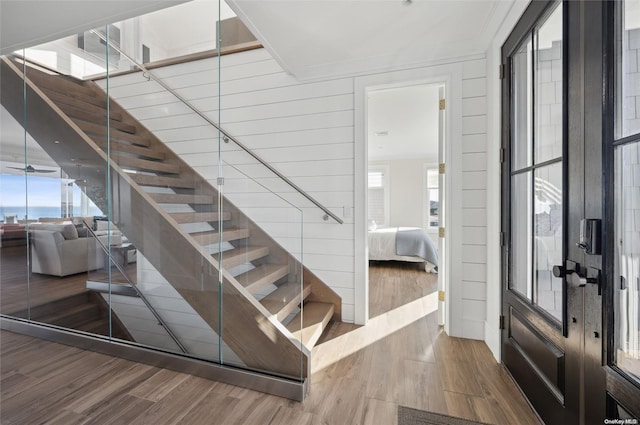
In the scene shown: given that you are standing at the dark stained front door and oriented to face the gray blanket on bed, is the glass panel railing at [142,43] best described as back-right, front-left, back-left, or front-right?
front-left

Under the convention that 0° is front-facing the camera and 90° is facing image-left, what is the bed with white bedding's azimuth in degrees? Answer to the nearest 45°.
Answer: approximately 270°

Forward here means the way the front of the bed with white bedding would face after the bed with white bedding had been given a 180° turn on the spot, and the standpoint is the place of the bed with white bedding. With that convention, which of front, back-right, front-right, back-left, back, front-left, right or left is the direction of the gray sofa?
front-left

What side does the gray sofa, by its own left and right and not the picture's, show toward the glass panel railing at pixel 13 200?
left

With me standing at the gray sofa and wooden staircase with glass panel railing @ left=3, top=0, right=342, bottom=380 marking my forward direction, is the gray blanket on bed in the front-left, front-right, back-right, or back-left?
front-left
